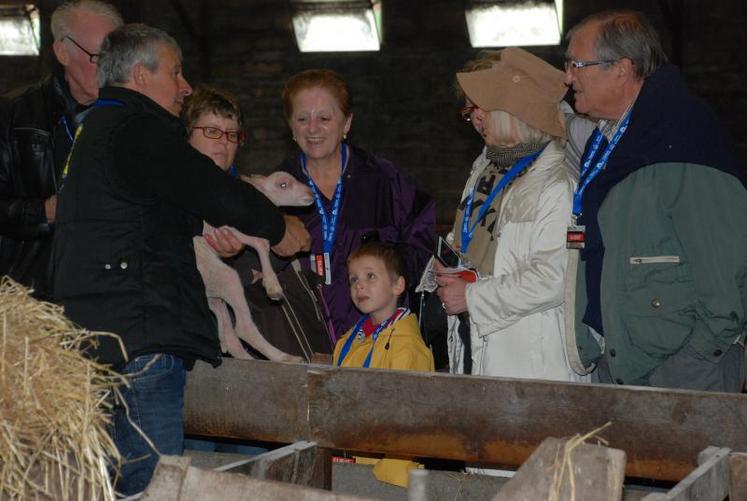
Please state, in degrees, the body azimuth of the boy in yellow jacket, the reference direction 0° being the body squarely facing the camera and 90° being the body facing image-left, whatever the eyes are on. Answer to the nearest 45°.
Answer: approximately 45°

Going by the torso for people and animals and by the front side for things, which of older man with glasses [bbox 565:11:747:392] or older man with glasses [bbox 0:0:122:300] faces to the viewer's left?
older man with glasses [bbox 565:11:747:392]

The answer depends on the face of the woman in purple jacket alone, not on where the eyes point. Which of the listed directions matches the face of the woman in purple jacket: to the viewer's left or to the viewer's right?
to the viewer's left

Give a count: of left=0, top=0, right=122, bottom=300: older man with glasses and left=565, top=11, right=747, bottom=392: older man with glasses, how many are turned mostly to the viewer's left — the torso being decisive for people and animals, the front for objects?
1

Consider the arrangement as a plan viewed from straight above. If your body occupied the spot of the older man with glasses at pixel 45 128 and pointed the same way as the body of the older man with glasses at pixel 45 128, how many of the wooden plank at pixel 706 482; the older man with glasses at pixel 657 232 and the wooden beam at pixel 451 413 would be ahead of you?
3

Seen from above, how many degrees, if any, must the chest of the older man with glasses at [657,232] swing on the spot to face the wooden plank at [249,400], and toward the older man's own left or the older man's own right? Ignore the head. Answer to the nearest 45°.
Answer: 0° — they already face it

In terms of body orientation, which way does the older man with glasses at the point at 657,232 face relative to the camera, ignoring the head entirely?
to the viewer's left

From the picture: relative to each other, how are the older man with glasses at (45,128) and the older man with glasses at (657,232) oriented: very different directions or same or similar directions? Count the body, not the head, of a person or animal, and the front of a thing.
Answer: very different directions
